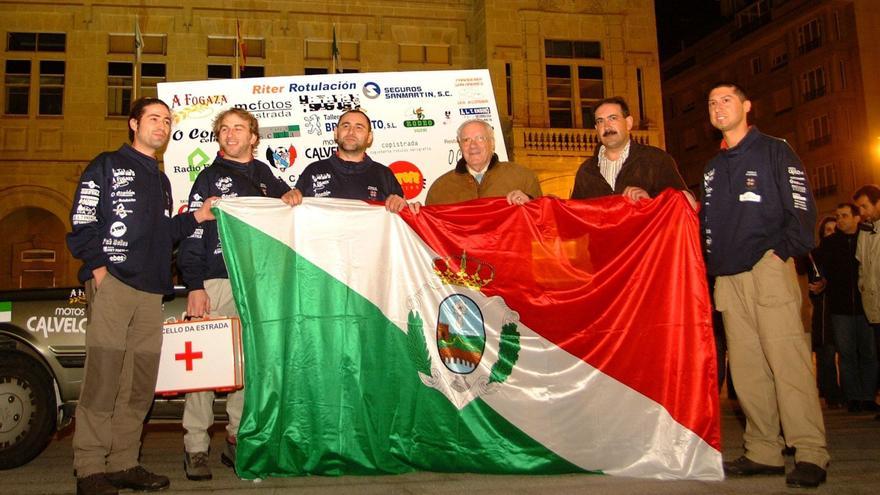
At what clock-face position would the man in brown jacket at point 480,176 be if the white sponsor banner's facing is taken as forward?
The man in brown jacket is roughly at 11 o'clock from the white sponsor banner.

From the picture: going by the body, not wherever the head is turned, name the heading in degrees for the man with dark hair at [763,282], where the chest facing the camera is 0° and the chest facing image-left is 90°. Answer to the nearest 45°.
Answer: approximately 45°

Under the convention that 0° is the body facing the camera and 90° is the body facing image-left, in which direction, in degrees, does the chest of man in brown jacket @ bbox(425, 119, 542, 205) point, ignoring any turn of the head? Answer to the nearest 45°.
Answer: approximately 0°

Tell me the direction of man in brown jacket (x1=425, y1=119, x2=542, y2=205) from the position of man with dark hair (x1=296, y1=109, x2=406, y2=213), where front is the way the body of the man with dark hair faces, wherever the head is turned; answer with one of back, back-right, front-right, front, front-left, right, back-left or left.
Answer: left

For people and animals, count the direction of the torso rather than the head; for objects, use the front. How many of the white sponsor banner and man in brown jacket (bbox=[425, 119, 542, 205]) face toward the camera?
2

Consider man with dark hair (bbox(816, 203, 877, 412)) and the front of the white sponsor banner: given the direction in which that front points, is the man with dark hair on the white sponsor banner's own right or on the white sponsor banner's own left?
on the white sponsor banner's own left

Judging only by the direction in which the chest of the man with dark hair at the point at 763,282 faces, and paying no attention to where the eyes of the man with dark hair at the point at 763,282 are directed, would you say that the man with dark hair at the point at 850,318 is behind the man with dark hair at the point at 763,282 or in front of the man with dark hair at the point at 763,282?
behind

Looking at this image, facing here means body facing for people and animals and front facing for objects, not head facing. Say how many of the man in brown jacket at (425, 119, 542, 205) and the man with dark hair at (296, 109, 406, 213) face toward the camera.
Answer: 2
